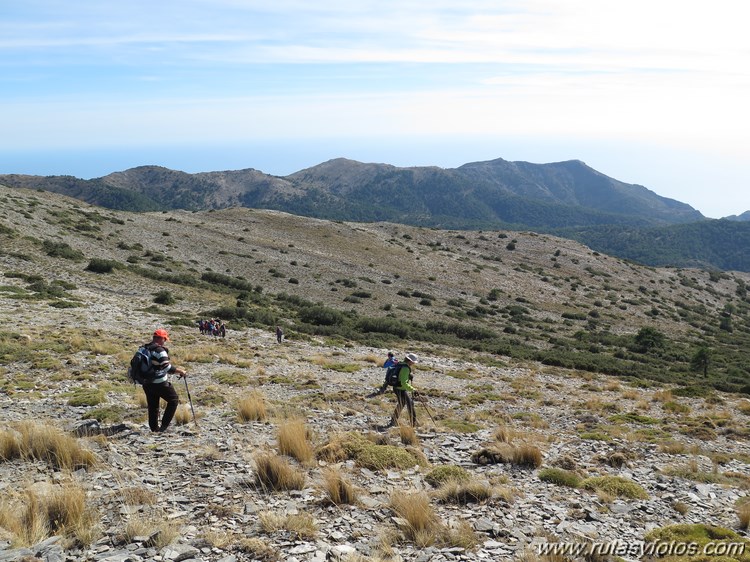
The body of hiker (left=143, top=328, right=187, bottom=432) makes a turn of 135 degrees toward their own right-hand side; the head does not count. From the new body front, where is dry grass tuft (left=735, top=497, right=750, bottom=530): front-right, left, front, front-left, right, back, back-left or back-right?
left

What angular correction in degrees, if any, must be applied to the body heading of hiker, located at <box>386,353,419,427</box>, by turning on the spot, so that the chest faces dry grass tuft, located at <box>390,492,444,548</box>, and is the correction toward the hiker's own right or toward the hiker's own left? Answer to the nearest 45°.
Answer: approximately 90° to the hiker's own right

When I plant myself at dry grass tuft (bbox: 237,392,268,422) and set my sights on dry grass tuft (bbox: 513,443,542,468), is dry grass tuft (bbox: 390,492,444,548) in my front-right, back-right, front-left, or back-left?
front-right

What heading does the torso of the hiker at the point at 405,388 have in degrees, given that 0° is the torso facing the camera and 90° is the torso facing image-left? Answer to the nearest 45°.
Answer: approximately 270°

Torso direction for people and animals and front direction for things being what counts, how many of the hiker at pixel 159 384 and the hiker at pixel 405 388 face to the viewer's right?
2

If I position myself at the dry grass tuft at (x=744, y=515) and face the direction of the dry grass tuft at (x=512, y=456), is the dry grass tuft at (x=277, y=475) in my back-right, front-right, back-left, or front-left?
front-left

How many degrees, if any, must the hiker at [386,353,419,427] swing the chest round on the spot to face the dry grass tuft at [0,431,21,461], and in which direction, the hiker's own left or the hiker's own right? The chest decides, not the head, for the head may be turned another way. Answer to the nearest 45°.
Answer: approximately 135° to the hiker's own right

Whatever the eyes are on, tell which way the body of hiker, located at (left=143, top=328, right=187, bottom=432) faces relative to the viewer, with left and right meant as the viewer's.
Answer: facing to the right of the viewer

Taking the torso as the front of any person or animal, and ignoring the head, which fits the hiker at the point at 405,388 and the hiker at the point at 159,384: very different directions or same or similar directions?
same or similar directions
